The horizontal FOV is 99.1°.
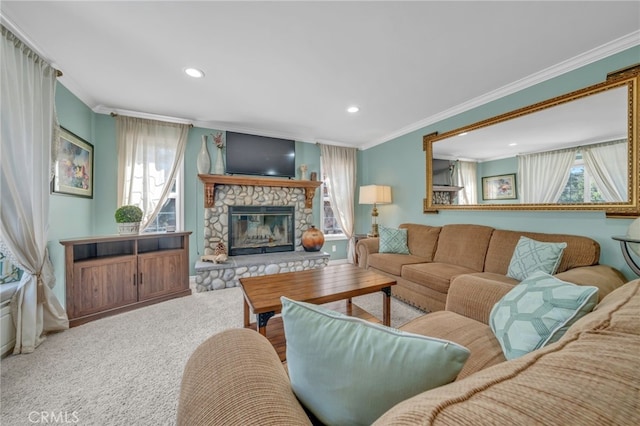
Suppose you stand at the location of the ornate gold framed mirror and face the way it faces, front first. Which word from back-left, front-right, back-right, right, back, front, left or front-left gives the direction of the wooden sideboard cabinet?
front

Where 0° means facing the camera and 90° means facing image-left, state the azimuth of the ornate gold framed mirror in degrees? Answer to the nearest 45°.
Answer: approximately 45°

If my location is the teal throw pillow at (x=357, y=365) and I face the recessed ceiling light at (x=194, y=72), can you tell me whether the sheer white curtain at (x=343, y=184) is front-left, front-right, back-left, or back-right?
front-right

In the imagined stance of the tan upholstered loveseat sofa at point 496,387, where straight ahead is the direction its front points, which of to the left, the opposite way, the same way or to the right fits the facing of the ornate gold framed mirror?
to the left

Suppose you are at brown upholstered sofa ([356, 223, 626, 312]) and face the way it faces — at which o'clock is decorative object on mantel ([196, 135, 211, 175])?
The decorative object on mantel is roughly at 1 o'clock from the brown upholstered sofa.

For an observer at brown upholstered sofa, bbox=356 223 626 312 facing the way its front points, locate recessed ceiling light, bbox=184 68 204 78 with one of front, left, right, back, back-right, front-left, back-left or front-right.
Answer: front

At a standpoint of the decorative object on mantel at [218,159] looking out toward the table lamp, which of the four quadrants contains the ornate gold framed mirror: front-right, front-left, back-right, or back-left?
front-right

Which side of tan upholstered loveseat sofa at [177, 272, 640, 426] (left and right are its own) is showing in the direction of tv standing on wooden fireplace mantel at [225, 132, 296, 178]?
front

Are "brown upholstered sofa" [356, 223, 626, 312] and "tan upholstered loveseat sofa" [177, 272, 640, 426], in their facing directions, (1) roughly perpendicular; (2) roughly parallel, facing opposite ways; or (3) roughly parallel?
roughly perpendicular

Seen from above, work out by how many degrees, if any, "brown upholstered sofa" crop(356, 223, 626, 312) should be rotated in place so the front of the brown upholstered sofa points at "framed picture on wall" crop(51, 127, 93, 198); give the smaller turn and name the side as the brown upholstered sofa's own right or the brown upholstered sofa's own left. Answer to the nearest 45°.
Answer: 0° — it already faces it

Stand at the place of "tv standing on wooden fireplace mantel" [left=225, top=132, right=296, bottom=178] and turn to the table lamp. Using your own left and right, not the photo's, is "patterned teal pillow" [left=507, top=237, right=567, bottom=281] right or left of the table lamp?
right

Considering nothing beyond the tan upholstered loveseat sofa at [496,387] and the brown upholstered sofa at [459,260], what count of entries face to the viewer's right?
0

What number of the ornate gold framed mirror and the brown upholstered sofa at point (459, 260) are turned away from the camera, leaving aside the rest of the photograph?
0

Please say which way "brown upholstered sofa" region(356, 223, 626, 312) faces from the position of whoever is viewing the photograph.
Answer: facing the viewer and to the left of the viewer

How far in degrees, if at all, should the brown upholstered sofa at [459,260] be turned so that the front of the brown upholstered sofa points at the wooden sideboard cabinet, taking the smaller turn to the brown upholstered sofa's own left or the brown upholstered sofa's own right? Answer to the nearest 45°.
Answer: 0° — it already faces it

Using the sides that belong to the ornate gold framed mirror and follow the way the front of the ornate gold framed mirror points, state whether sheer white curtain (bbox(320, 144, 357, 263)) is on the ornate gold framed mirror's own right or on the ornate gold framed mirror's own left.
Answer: on the ornate gold framed mirror's own right

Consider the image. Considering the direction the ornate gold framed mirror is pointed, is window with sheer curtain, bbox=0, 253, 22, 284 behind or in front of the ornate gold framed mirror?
in front

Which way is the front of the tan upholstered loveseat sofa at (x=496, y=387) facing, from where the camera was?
facing away from the viewer and to the left of the viewer

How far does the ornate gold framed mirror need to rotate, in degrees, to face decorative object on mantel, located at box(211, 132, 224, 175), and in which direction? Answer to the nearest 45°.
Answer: approximately 45° to its right
